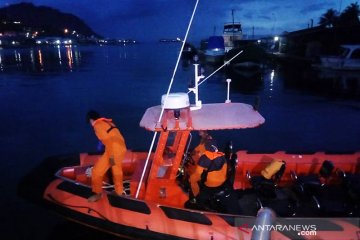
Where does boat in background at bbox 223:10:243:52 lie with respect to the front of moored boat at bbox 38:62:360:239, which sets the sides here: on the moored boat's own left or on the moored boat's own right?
on the moored boat's own right

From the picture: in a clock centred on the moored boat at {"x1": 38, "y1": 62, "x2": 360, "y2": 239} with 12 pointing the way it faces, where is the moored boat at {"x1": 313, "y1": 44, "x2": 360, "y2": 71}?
the moored boat at {"x1": 313, "y1": 44, "x2": 360, "y2": 71} is roughly at 4 o'clock from the moored boat at {"x1": 38, "y1": 62, "x2": 360, "y2": 239}.

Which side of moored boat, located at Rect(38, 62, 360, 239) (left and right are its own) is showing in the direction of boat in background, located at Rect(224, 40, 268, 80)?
right

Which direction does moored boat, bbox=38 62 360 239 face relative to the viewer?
to the viewer's left

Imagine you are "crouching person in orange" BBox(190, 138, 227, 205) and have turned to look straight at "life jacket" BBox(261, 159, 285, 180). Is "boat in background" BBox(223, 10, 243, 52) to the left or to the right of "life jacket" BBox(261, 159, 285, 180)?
left
